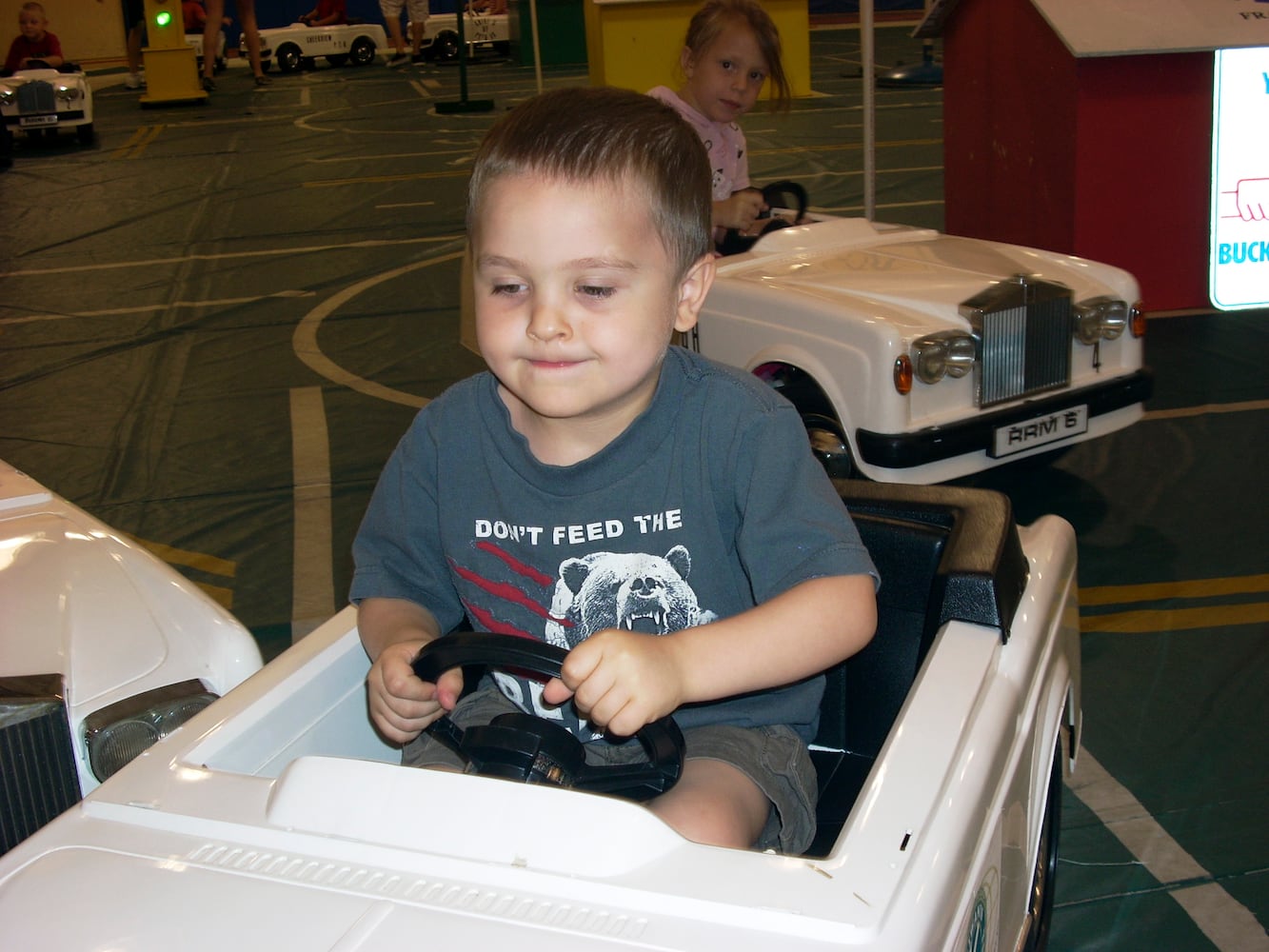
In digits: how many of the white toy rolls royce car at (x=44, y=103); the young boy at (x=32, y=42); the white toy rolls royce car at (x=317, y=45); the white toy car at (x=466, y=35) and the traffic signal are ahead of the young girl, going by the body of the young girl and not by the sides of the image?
0

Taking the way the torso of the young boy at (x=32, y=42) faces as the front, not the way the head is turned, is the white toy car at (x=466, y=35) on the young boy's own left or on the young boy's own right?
on the young boy's own left

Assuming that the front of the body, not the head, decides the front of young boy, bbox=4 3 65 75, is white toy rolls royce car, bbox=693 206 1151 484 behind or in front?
in front

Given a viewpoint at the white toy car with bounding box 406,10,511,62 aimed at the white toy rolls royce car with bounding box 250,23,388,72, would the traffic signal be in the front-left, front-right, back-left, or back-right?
front-left

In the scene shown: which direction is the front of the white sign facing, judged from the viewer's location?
facing the viewer

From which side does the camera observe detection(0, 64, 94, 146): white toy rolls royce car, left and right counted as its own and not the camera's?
front

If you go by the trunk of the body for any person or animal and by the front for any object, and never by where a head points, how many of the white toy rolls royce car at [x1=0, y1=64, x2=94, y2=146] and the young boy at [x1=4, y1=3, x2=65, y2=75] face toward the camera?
2

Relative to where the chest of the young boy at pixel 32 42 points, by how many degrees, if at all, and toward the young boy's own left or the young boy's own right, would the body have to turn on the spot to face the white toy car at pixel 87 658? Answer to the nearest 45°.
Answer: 0° — they already face it

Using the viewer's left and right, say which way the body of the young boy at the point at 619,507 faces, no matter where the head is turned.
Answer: facing the viewer and to the left of the viewer

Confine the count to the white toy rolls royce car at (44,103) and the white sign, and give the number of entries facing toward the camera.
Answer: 2

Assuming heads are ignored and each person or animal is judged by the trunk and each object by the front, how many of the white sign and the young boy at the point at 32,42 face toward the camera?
2

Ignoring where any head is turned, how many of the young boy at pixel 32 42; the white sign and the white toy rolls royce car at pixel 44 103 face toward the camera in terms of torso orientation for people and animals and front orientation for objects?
3

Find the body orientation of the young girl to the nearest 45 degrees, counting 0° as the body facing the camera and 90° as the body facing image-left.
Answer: approximately 315°
